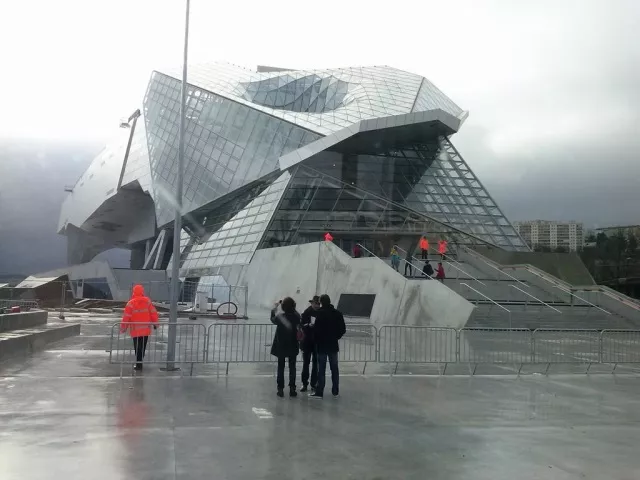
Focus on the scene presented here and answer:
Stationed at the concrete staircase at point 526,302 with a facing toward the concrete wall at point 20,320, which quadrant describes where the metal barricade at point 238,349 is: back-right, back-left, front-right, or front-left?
front-left

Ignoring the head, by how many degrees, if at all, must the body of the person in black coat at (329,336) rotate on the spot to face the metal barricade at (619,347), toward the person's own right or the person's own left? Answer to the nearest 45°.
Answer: approximately 90° to the person's own right

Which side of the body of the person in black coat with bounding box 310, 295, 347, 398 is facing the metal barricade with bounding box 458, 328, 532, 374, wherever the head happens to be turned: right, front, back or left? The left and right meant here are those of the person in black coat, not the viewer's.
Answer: right

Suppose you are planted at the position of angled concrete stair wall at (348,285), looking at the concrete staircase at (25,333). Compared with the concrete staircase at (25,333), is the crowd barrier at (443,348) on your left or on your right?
left

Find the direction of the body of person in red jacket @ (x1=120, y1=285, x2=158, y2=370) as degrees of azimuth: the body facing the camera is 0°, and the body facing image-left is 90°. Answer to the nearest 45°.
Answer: approximately 180°

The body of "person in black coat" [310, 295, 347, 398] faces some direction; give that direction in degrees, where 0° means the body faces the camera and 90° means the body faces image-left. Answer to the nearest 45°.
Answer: approximately 135°

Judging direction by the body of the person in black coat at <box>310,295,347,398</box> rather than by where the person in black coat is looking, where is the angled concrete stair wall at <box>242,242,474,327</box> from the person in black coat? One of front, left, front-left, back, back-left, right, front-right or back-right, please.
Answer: front-right

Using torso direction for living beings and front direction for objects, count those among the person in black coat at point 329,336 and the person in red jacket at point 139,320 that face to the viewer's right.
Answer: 0

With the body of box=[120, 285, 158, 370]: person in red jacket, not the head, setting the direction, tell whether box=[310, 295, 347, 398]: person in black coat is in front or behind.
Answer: behind

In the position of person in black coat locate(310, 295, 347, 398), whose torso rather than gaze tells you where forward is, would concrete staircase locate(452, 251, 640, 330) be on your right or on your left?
on your right

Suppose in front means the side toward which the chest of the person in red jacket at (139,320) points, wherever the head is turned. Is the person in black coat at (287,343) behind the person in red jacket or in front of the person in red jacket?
behind

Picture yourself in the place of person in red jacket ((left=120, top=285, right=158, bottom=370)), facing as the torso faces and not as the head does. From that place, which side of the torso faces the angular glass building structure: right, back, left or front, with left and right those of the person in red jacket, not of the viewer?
front
